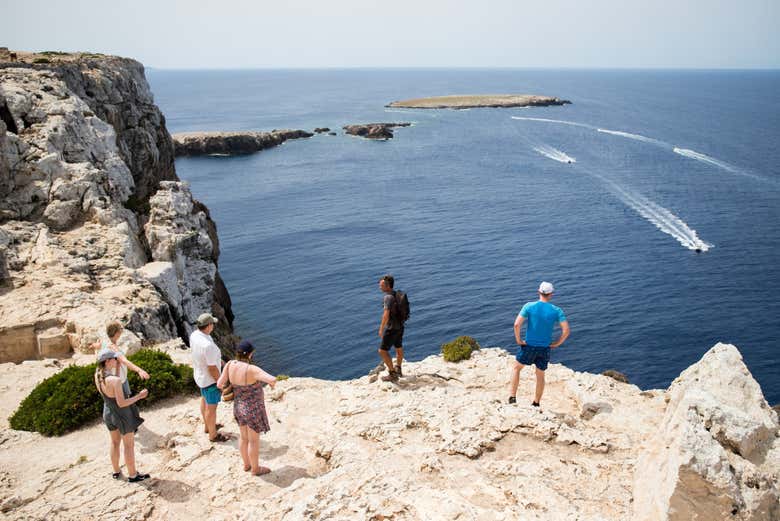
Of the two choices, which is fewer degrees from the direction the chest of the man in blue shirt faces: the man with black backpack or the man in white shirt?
the man with black backpack

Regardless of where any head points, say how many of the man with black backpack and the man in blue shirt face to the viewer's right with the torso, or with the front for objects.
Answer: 0

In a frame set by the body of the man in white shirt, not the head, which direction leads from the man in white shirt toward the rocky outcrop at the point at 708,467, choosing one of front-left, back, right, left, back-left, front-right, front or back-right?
front-right

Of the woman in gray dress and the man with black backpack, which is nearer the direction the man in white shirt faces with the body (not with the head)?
the man with black backpack

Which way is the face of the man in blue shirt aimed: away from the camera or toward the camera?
away from the camera

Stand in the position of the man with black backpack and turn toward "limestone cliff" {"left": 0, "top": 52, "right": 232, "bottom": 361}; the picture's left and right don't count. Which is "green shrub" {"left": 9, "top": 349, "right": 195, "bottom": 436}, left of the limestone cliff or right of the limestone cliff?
left

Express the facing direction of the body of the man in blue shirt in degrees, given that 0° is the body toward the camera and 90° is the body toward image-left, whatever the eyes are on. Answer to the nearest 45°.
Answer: approximately 180°

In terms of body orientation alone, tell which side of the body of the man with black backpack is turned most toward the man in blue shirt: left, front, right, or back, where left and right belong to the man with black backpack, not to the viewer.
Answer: back

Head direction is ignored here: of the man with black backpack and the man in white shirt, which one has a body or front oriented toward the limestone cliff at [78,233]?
the man with black backpack

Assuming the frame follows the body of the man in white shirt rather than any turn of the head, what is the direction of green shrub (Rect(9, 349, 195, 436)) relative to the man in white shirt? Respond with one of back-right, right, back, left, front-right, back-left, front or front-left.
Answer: back-left

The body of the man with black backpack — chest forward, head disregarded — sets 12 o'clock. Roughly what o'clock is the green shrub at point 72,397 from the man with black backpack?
The green shrub is roughly at 10 o'clock from the man with black backpack.

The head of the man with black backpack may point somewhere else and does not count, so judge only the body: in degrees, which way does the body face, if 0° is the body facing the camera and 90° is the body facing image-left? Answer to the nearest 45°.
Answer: approximately 135°
